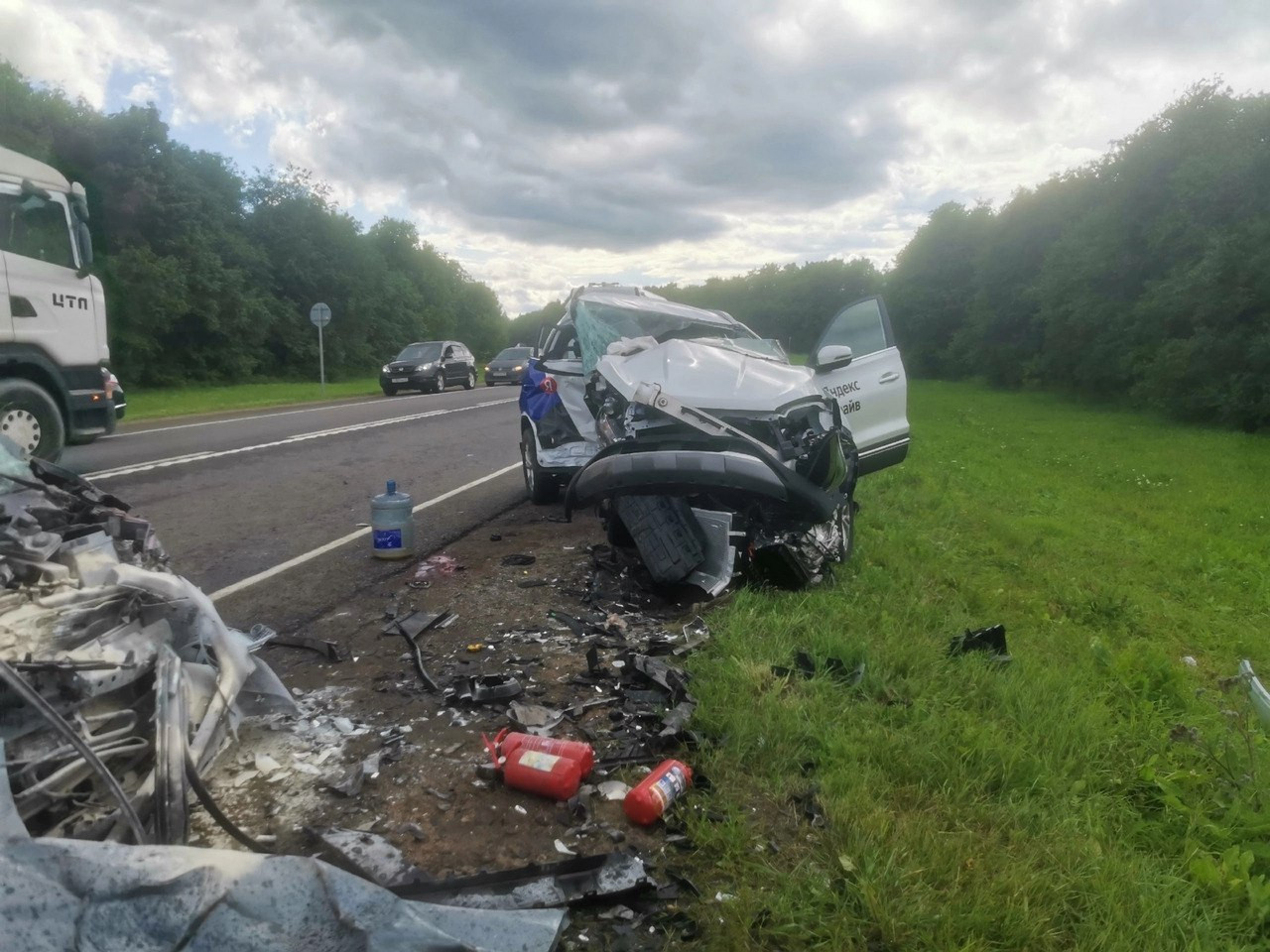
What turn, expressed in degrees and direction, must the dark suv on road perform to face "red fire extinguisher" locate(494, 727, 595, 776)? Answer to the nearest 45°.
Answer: approximately 45° to its left

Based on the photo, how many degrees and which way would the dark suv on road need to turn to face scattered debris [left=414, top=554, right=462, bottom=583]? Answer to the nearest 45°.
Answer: approximately 45° to its left

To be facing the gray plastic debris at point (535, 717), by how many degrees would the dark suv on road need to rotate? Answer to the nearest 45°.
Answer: approximately 45° to its left

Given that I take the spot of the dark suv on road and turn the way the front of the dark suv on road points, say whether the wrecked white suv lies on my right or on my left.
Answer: on my left

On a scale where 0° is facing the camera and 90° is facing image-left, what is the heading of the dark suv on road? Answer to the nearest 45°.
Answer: approximately 45°

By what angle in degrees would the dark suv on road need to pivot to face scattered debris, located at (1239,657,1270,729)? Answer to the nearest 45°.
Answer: approximately 45° to its left

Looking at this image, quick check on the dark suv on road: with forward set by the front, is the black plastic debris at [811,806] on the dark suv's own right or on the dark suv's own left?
on the dark suv's own left

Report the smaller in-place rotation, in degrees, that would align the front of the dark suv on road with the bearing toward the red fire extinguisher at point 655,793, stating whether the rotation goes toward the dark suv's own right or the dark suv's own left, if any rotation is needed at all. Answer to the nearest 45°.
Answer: approximately 45° to the dark suv's own left

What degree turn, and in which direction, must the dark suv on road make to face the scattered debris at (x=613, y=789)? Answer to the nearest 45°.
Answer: approximately 45° to its left

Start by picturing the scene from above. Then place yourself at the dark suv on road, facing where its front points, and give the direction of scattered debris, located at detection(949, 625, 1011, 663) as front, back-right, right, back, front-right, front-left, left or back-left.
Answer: front-left
